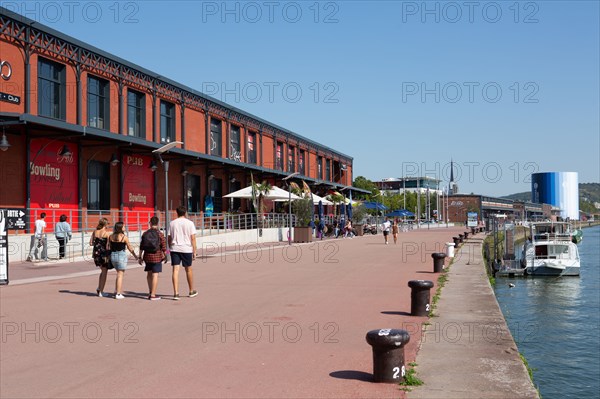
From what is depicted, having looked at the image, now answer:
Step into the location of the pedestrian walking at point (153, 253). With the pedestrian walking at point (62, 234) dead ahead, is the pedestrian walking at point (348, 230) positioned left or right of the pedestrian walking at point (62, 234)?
right

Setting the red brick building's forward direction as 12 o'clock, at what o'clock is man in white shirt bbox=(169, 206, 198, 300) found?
The man in white shirt is roughly at 1 o'clock from the red brick building.

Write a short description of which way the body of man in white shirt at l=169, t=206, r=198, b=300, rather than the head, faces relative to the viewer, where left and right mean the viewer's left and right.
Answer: facing away from the viewer

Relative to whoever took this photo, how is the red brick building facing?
facing the viewer and to the right of the viewer

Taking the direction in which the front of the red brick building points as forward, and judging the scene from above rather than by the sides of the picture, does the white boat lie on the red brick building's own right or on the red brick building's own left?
on the red brick building's own left
